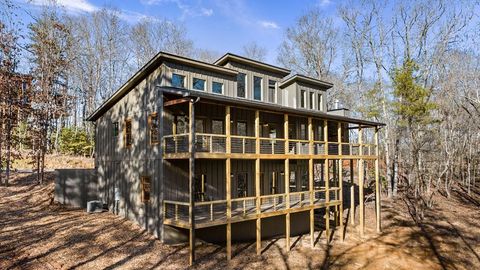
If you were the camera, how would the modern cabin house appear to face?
facing the viewer and to the right of the viewer

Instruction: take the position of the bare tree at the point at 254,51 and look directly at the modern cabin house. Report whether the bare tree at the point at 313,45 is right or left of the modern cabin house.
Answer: left

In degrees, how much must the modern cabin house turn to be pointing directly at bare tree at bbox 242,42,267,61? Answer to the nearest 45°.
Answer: approximately 135° to its left

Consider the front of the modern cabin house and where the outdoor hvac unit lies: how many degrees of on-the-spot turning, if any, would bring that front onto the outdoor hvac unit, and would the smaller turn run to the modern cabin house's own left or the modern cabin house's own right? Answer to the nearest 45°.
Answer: approximately 135° to the modern cabin house's own right

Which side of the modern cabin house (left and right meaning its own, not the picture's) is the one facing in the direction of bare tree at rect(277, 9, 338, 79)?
left
